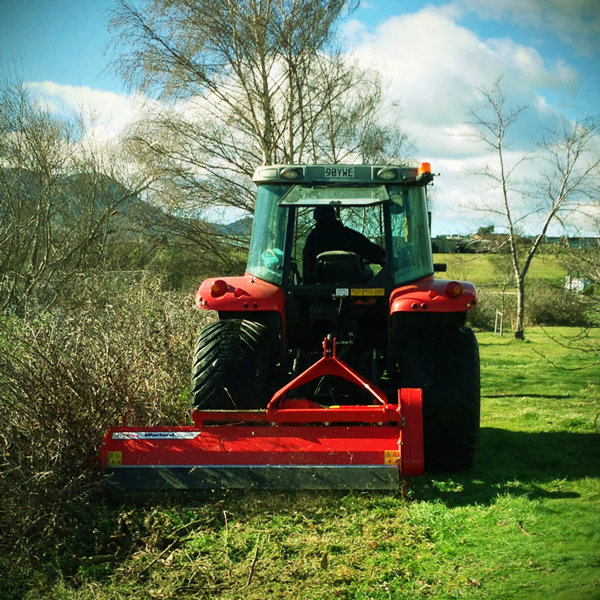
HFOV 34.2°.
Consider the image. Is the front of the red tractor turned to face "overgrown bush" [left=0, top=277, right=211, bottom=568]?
no

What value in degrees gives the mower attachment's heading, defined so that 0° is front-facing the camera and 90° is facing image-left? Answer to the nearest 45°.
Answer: approximately 180°

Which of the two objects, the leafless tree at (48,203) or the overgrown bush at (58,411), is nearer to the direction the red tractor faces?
the leafless tree

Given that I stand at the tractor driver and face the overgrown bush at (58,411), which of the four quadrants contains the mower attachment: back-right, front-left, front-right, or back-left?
front-left

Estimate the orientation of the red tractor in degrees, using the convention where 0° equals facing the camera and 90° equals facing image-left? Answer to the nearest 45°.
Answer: approximately 180°

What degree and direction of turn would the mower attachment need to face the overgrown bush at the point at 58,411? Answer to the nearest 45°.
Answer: approximately 90° to its left

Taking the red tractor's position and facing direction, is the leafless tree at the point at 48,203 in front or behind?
in front

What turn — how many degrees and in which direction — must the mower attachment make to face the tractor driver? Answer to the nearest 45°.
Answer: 0° — it already faces them

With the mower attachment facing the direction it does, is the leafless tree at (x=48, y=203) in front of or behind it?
in front
